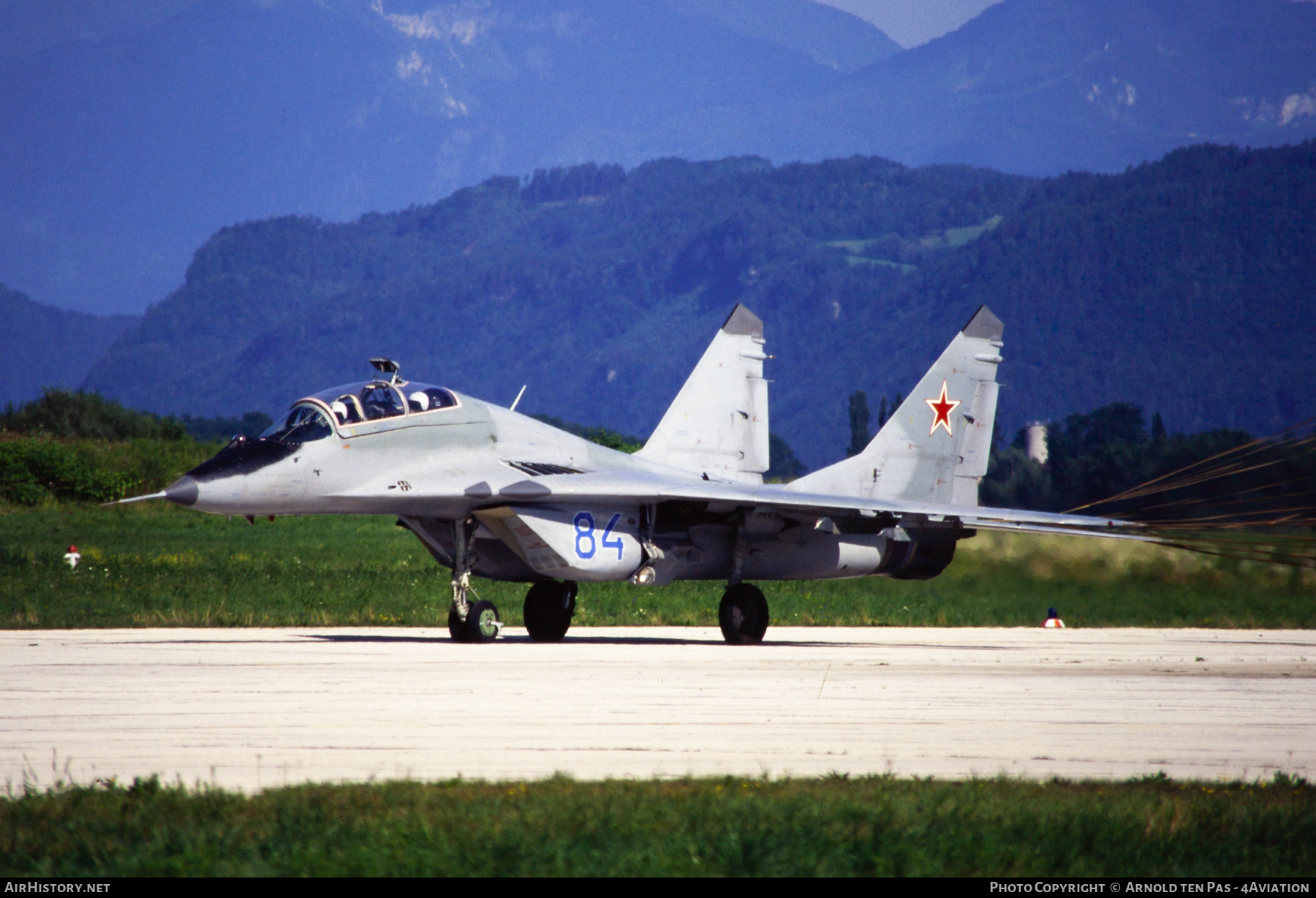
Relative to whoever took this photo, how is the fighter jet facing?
facing the viewer and to the left of the viewer
